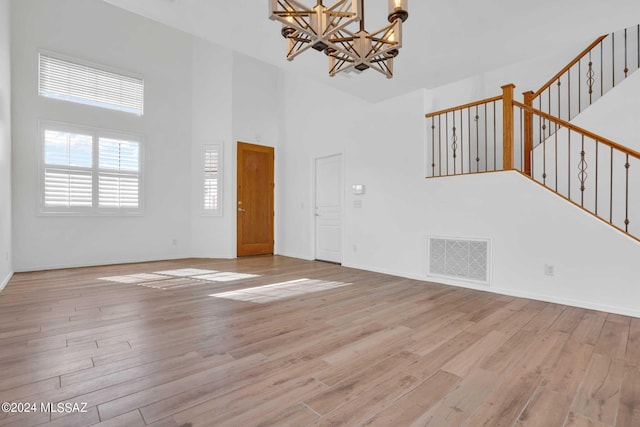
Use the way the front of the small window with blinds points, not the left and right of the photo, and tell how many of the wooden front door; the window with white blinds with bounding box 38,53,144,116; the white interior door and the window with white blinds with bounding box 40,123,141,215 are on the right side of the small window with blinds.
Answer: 2

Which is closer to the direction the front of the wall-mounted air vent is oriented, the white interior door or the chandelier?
the chandelier

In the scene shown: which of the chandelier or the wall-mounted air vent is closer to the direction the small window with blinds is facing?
the chandelier

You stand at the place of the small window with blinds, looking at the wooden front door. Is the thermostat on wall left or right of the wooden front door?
right

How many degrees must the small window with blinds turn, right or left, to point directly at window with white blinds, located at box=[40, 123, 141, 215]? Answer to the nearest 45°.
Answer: approximately 90° to its right

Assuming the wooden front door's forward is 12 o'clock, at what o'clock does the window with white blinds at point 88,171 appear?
The window with white blinds is roughly at 4 o'clock from the wooden front door.

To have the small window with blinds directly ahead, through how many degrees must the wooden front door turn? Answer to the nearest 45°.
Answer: approximately 135° to its right
